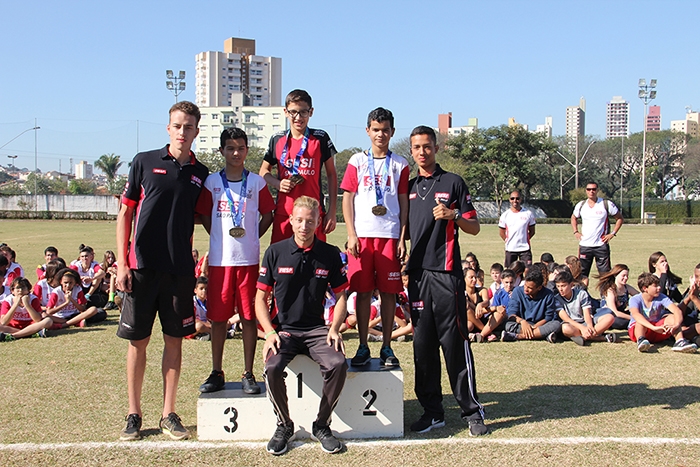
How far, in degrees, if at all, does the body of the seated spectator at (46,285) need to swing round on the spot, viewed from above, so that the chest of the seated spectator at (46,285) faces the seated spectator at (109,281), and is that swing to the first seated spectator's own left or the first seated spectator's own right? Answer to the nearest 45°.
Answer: approximately 90° to the first seated spectator's own left

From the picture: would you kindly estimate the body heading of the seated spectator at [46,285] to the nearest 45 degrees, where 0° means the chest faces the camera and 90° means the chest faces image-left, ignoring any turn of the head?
approximately 315°

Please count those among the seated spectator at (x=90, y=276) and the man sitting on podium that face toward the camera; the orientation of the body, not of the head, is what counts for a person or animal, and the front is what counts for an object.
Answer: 2

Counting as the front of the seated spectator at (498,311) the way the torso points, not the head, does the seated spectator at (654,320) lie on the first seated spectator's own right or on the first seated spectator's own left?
on the first seated spectator's own left

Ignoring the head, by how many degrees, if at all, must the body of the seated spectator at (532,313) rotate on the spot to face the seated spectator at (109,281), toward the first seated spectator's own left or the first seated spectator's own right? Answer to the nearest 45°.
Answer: approximately 90° to the first seated spectator's own right

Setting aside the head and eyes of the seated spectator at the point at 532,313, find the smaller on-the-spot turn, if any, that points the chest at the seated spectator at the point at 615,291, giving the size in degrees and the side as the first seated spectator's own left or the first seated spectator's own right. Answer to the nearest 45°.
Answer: approximately 135° to the first seated spectator's own left

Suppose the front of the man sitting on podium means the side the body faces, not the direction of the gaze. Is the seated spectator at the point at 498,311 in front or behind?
behind

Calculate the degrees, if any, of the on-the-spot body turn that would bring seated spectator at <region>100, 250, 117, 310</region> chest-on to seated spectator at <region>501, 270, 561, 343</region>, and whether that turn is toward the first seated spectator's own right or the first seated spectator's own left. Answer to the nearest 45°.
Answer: approximately 45° to the first seated spectator's own left

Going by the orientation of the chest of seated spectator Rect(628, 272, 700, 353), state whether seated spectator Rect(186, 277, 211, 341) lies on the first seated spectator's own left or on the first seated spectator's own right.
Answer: on the first seated spectator's own right

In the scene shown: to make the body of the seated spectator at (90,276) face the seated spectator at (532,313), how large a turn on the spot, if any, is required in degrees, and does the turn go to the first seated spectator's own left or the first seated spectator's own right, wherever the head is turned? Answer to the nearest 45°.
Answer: approximately 45° to the first seated spectator's own left
